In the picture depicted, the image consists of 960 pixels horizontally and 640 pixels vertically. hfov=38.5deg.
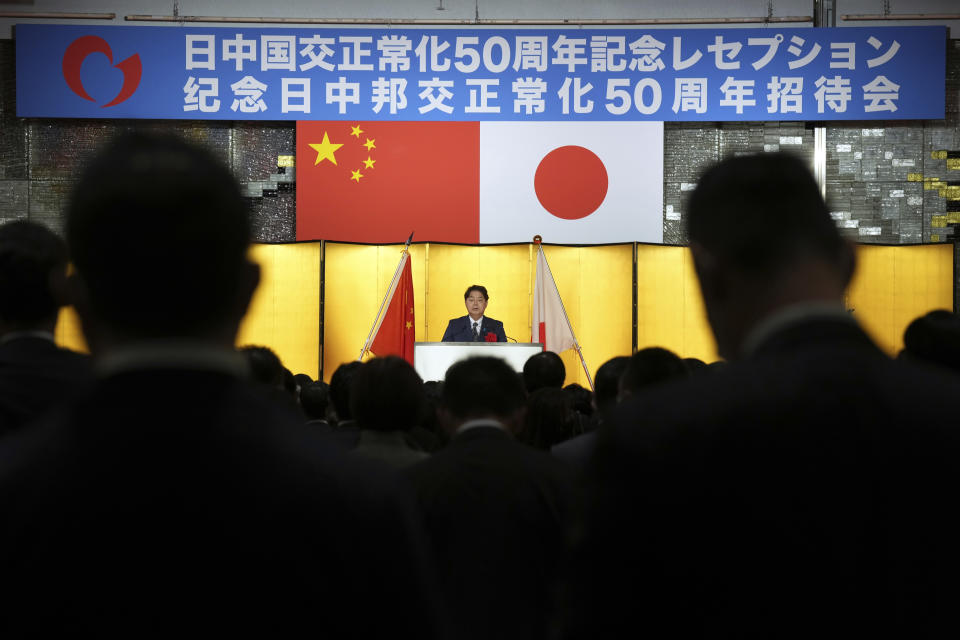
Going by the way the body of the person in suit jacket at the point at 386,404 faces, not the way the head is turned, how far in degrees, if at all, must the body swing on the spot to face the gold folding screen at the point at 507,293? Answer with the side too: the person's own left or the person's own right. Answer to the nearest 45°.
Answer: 0° — they already face it

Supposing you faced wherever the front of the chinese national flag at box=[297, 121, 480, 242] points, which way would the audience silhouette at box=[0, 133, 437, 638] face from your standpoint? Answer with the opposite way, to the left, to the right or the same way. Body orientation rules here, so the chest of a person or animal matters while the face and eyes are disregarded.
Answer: the opposite way

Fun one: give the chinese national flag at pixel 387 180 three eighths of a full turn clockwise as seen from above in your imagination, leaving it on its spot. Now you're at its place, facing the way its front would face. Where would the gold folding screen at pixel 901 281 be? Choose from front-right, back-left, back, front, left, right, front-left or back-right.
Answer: back-right

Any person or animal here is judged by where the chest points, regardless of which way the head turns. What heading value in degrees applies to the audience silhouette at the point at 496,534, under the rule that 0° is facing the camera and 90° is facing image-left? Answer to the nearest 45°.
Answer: approximately 180°

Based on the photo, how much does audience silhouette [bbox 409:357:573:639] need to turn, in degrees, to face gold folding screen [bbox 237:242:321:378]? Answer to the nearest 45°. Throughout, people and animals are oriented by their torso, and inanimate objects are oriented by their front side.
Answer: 0° — they already face it

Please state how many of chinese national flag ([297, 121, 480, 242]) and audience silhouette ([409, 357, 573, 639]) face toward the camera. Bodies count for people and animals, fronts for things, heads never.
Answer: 1

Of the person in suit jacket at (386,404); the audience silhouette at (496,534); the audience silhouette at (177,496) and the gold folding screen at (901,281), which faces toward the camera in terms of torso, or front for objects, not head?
the gold folding screen

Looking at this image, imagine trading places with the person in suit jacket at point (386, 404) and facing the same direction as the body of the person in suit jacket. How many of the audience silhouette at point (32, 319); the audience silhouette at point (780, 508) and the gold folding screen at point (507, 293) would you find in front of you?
1

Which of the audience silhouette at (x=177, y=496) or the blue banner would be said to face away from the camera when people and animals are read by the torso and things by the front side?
the audience silhouette

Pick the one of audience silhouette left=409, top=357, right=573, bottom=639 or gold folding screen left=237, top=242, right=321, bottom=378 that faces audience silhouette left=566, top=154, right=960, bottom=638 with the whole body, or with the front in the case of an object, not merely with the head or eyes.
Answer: the gold folding screen

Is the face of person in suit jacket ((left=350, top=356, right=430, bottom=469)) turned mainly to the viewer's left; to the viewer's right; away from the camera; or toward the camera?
away from the camera

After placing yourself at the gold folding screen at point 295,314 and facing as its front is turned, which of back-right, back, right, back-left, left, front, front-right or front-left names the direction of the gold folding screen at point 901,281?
left

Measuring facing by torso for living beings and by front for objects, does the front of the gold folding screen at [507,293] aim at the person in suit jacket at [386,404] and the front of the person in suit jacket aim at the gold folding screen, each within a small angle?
yes
